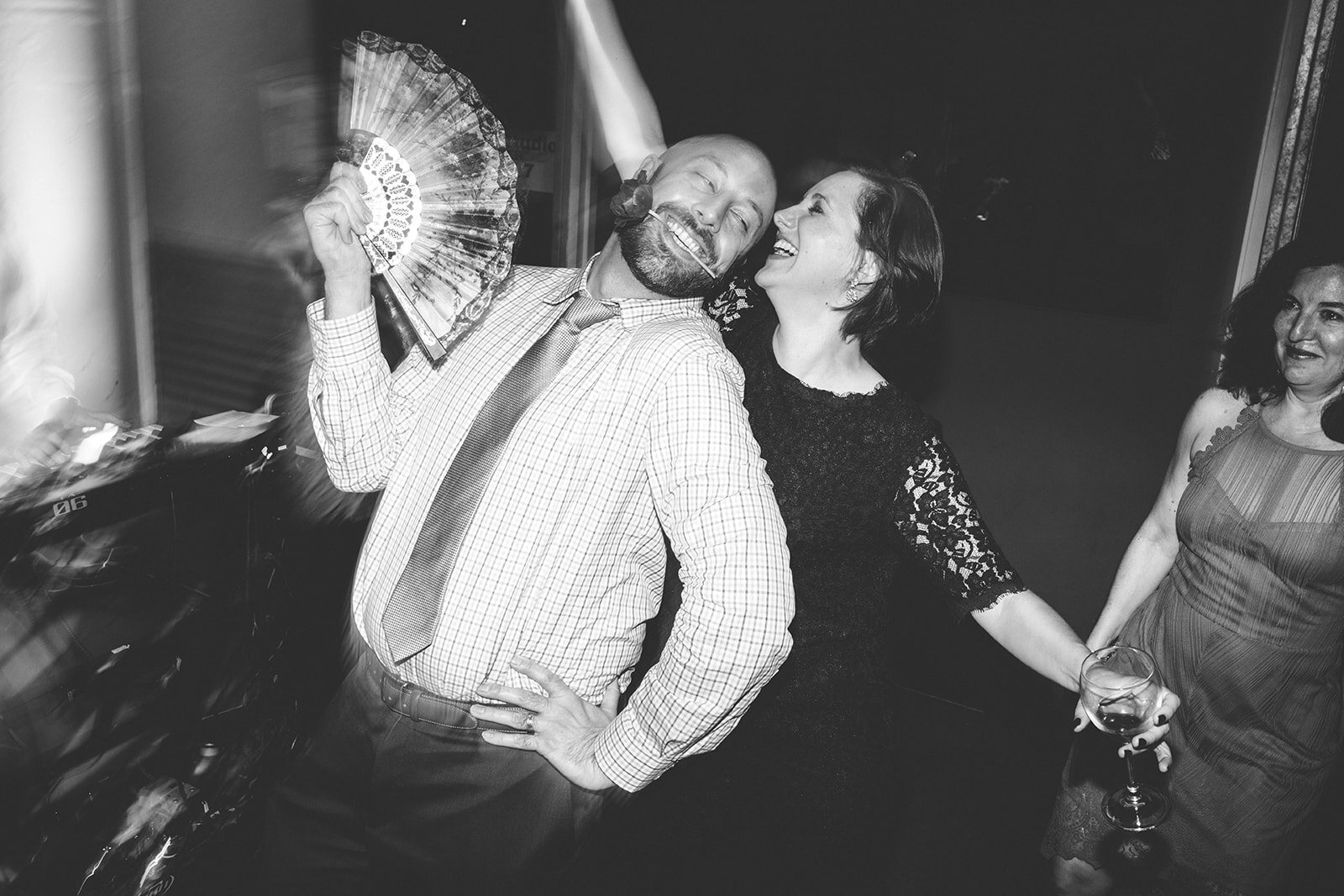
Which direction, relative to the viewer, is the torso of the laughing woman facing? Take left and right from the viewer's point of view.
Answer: facing the viewer and to the left of the viewer

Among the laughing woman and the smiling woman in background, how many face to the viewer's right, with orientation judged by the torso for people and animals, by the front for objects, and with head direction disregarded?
0

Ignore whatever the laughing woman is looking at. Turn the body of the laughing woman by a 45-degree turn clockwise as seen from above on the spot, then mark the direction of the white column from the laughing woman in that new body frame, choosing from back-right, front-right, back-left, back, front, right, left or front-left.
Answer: front

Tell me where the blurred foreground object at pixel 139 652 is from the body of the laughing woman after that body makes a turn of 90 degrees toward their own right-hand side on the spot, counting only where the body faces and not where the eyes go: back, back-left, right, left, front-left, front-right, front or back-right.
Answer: front-left

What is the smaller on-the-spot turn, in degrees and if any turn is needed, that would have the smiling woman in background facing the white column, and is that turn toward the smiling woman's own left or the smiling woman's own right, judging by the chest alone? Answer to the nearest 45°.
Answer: approximately 45° to the smiling woman's own right

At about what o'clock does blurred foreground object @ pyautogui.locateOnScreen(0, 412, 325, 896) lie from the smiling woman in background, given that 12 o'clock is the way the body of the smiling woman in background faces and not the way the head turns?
The blurred foreground object is roughly at 2 o'clock from the smiling woman in background.

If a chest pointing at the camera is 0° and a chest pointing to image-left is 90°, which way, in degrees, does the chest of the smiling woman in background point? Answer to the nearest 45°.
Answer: approximately 0°
